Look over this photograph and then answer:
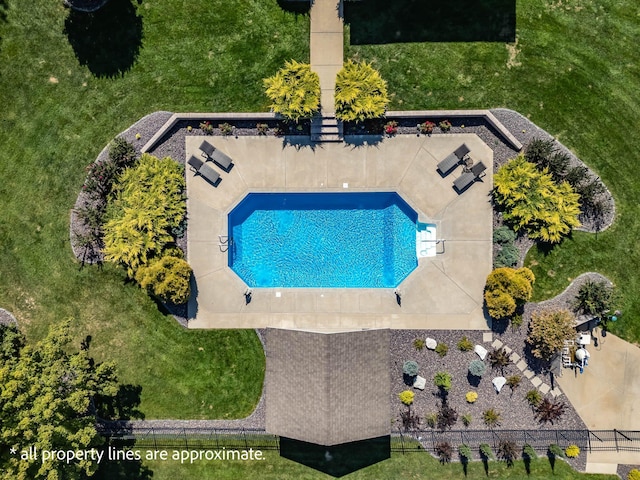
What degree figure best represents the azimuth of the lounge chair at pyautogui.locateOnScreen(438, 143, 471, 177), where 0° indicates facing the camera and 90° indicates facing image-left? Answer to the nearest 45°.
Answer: approximately 45°

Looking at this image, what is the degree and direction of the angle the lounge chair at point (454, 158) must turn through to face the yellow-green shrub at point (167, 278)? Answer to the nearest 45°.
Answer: approximately 45° to its right

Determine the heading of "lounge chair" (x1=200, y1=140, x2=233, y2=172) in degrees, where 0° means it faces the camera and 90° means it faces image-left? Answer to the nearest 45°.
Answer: approximately 315°

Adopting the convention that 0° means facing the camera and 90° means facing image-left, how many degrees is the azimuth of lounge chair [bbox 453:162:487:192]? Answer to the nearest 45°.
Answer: approximately 45°
